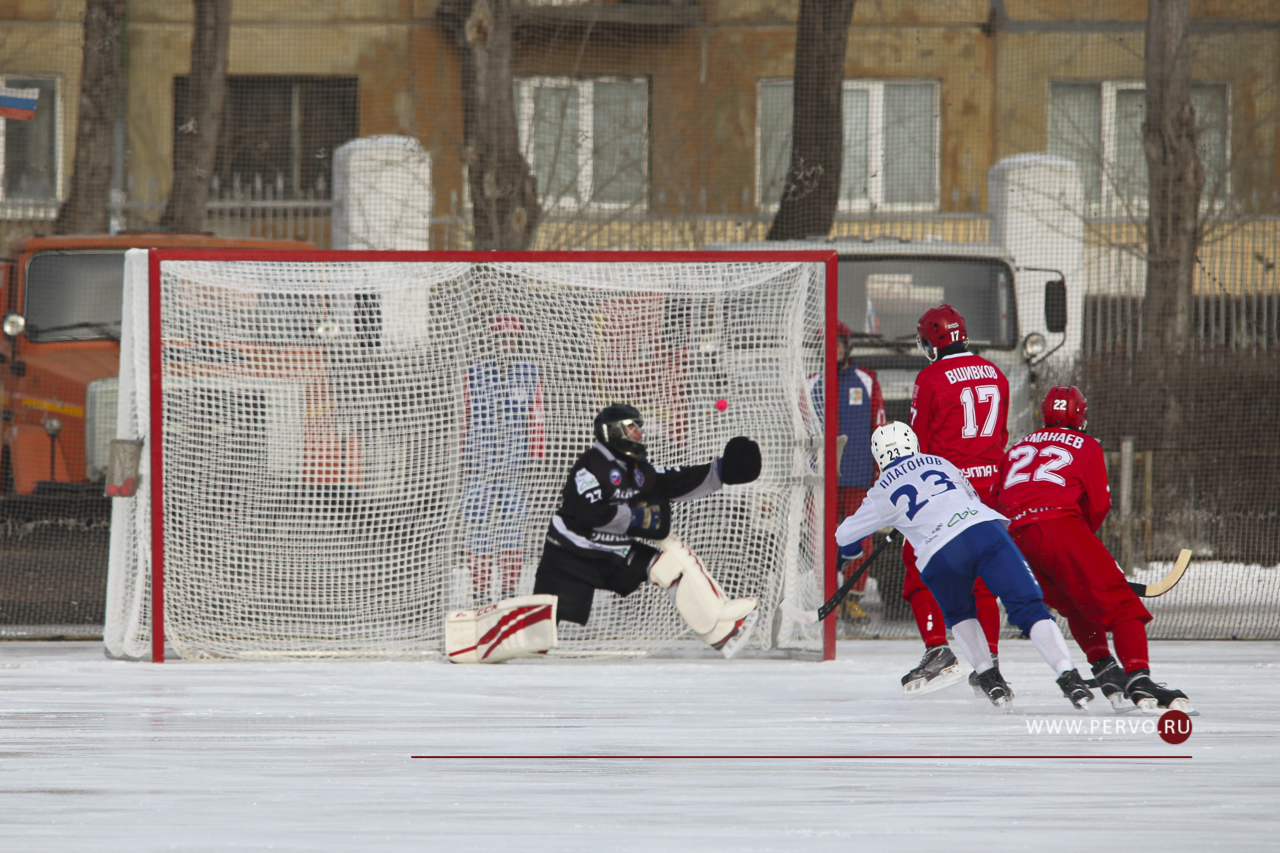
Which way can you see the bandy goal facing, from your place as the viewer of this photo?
facing the viewer

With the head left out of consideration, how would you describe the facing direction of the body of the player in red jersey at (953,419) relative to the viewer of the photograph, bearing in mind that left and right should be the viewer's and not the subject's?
facing away from the viewer and to the left of the viewer

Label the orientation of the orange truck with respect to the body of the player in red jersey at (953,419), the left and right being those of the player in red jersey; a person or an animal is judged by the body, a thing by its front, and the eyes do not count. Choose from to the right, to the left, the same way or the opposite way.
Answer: the opposite way

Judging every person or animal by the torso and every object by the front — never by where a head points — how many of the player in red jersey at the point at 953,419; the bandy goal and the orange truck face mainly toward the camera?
2

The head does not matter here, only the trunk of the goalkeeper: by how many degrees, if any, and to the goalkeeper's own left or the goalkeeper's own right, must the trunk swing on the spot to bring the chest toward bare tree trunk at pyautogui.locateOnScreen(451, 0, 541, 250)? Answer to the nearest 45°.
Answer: approximately 135° to the goalkeeper's own left

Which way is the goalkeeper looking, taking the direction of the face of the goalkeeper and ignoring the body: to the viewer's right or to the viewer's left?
to the viewer's right

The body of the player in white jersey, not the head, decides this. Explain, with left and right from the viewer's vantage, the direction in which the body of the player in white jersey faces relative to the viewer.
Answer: facing away from the viewer

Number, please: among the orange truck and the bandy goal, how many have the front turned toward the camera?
2

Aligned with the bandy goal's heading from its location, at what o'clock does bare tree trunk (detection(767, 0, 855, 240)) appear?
The bare tree trunk is roughly at 7 o'clock from the bandy goal.

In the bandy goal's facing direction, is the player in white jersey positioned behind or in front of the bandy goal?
in front

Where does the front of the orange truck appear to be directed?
toward the camera

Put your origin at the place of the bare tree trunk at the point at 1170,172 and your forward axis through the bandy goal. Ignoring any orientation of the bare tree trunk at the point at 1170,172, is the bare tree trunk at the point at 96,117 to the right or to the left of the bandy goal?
right

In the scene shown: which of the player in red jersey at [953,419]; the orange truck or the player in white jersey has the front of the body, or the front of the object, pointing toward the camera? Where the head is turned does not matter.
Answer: the orange truck

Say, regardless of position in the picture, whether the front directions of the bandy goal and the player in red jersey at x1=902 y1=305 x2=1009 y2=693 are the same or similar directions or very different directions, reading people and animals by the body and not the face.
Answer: very different directions

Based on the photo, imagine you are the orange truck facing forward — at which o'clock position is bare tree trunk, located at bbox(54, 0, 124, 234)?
The bare tree trunk is roughly at 6 o'clock from the orange truck.

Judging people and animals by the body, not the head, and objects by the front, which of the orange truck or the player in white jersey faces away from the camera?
the player in white jersey
